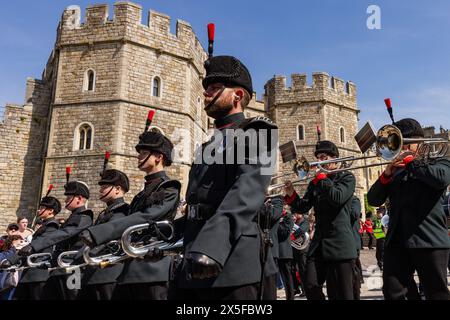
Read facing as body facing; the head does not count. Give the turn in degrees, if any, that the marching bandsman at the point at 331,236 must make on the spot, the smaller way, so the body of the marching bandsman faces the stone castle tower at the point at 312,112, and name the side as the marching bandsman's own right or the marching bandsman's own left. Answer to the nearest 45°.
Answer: approximately 135° to the marching bandsman's own right

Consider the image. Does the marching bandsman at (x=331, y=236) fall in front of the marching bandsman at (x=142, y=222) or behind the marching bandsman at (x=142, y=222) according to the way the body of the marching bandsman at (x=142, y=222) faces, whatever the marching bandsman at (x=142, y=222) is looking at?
behind

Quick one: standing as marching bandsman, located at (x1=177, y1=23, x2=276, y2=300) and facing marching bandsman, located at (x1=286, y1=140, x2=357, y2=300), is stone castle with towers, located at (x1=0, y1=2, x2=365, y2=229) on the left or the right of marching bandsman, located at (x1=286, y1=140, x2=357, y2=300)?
left

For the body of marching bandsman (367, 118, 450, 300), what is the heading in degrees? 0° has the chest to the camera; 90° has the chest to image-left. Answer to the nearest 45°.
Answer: approximately 45°

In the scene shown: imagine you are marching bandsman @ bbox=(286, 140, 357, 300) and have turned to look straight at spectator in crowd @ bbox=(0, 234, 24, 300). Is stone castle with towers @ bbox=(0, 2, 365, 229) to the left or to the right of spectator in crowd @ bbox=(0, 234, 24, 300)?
right

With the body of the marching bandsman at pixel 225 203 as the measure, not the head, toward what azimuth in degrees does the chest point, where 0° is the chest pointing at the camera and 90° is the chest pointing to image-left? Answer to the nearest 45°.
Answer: approximately 45°

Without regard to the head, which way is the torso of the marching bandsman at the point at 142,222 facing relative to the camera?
to the viewer's left

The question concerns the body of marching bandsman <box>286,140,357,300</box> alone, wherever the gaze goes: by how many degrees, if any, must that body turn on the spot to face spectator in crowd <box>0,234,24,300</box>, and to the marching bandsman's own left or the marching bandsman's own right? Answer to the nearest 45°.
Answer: approximately 45° to the marching bandsman's own right

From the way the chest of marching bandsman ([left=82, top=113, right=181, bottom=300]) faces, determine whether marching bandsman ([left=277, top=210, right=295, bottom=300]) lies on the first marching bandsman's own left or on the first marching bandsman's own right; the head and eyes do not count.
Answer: on the first marching bandsman's own right

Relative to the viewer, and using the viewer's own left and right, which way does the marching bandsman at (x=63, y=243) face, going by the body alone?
facing to the left of the viewer
